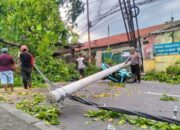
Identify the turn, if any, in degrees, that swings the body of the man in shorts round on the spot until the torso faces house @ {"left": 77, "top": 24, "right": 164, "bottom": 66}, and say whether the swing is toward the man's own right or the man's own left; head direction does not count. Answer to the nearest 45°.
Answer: approximately 45° to the man's own right

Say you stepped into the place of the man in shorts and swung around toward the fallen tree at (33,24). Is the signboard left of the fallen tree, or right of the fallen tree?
right

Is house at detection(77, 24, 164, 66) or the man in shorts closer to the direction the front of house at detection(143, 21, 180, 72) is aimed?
the man in shorts

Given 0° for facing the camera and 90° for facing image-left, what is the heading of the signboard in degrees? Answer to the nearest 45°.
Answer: approximately 45°

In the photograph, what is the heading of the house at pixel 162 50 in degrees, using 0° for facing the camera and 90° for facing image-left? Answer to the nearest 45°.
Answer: approximately 45°

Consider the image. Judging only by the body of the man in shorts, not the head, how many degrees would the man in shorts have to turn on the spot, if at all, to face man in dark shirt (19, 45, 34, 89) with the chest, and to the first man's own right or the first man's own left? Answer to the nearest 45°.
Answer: approximately 45° to the first man's own right

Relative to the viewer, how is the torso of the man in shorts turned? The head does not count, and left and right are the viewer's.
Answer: facing away from the viewer

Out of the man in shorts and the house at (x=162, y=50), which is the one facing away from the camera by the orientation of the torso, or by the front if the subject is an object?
the man in shorts
